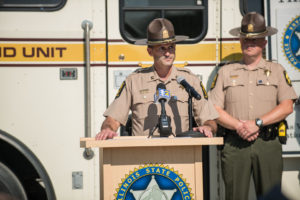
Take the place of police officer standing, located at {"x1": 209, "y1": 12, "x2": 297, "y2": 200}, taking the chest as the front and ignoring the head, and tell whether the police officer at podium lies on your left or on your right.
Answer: on your right

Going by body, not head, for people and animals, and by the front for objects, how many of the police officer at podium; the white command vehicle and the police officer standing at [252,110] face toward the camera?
2

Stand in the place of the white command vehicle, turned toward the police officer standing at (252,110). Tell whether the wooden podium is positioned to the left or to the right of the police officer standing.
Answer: right

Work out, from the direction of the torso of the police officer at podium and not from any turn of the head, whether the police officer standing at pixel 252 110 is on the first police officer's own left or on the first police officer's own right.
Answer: on the first police officer's own left
